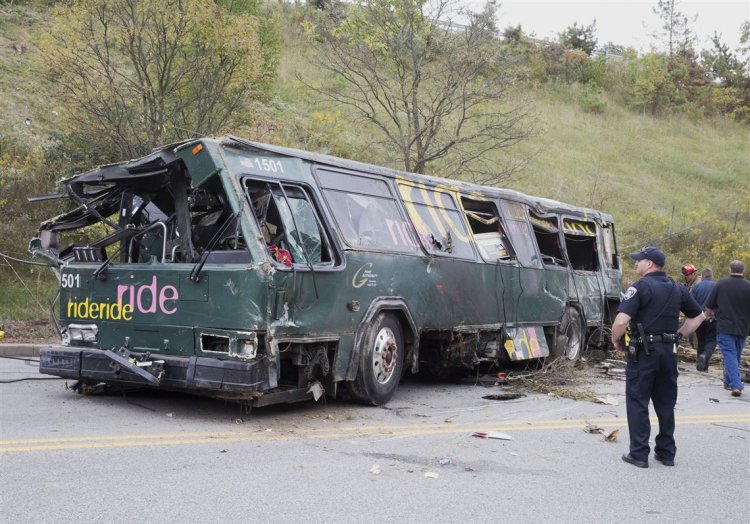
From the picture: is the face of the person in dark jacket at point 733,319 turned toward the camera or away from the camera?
away from the camera

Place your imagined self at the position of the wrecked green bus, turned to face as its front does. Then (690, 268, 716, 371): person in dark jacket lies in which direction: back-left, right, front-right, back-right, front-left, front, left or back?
back

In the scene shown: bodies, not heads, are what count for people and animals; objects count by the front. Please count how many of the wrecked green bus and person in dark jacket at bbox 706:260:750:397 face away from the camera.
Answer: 1

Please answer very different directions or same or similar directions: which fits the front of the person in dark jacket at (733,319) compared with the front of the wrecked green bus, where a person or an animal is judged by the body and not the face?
very different directions

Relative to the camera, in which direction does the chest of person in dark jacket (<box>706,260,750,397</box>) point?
away from the camera

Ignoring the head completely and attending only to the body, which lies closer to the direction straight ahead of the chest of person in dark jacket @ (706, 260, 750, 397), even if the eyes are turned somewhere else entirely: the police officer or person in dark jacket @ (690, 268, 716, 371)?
the person in dark jacket
